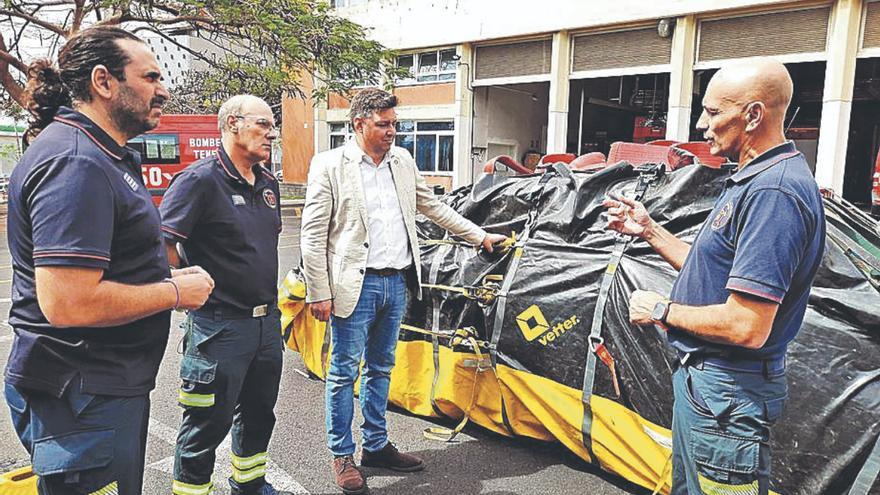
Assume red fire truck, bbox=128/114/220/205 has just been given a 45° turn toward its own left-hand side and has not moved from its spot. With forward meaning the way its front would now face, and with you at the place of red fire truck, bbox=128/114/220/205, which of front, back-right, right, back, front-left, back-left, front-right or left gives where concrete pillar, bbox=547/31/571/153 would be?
back-left

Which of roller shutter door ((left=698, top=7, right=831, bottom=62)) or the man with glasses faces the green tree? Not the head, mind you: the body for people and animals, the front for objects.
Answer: the roller shutter door

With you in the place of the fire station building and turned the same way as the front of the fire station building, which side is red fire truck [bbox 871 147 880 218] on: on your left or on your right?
on your left

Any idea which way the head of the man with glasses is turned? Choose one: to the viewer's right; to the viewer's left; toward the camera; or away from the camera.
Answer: to the viewer's right

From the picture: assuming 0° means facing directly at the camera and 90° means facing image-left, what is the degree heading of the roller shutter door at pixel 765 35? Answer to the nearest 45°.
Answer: approximately 45°

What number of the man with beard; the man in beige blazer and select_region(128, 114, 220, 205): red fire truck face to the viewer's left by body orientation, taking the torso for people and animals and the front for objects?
1

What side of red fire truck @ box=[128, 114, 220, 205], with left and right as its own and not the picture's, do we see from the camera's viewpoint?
left

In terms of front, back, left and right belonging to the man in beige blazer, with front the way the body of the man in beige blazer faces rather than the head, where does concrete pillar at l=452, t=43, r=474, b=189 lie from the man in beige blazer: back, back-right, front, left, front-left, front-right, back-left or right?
back-left

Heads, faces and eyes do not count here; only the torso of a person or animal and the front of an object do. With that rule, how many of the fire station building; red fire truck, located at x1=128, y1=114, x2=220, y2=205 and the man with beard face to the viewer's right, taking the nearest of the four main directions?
1

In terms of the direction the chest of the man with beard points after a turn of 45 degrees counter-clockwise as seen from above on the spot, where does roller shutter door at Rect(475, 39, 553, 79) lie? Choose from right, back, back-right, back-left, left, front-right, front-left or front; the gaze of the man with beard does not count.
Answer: front

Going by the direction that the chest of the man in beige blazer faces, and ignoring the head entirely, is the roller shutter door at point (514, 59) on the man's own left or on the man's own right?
on the man's own left

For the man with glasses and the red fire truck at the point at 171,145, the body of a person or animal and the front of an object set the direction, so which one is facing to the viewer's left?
the red fire truck

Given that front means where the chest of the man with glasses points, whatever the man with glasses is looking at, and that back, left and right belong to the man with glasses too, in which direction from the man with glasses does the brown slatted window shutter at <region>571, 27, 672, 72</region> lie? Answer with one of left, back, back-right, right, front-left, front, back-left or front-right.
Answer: left

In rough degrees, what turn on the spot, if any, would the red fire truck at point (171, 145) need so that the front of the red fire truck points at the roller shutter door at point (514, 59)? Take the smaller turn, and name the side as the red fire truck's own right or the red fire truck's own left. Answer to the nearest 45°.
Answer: approximately 180°

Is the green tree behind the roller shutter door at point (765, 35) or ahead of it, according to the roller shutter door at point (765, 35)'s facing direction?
ahead
